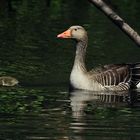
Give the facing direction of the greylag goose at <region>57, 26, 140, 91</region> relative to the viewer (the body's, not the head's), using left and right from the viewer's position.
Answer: facing to the left of the viewer
